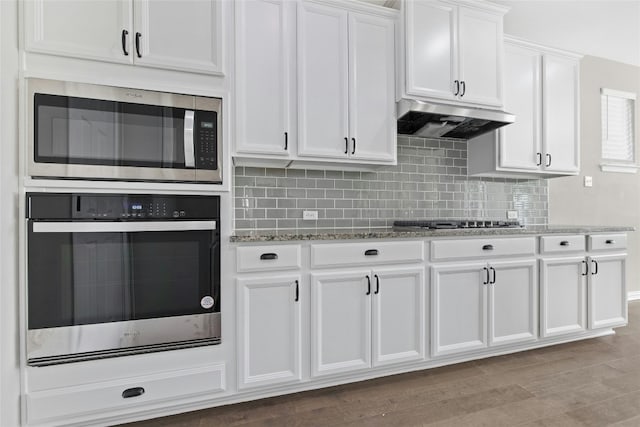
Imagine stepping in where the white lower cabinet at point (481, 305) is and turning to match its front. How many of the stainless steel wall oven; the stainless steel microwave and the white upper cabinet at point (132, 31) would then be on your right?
3

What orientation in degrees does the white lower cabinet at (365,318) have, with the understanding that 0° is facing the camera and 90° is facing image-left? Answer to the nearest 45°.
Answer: approximately 315°

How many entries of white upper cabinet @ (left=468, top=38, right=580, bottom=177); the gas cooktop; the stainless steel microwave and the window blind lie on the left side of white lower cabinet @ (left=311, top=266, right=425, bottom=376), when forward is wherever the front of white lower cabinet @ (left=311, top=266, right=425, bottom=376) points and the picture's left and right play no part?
3

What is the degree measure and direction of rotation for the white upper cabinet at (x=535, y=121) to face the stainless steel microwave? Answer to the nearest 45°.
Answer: approximately 90° to its right

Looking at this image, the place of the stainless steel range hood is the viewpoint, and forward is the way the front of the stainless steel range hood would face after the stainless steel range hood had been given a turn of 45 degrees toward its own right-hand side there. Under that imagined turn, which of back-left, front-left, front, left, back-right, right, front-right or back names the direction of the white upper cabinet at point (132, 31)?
front-right

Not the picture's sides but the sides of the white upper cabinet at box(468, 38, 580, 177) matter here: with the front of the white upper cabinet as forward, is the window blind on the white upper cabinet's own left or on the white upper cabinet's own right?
on the white upper cabinet's own left

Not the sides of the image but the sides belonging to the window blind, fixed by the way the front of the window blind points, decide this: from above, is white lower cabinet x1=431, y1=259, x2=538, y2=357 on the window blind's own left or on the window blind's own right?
on the window blind's own right

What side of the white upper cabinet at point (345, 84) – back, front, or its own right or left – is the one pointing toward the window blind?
left

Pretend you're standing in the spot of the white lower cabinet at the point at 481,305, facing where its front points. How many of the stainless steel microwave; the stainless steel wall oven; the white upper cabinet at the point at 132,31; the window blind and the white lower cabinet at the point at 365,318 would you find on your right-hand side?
4

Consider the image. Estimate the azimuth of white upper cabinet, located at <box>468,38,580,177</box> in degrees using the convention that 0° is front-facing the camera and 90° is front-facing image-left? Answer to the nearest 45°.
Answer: approximately 315°

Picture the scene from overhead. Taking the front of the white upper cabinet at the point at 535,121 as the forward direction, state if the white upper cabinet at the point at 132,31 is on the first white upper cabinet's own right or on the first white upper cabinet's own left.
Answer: on the first white upper cabinet's own right
